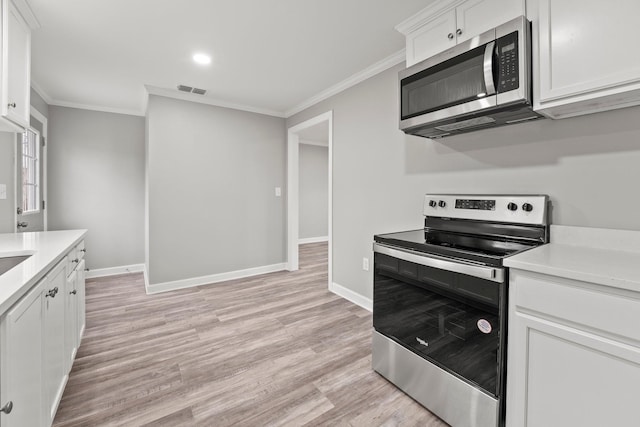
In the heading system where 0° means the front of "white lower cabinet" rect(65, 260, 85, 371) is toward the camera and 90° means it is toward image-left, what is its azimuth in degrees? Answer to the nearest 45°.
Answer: approximately 270°

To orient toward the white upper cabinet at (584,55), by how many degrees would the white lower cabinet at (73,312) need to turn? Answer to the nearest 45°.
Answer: approximately 45° to its right

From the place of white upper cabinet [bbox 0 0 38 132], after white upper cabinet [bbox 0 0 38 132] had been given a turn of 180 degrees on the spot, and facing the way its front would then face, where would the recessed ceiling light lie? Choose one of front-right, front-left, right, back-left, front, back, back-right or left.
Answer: back

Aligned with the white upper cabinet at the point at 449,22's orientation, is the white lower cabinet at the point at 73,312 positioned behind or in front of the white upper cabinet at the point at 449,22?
in front

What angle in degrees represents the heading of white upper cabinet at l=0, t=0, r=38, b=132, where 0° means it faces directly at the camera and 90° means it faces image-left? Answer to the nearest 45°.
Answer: approximately 270°

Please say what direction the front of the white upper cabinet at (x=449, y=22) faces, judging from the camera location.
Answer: facing the viewer and to the left of the viewer

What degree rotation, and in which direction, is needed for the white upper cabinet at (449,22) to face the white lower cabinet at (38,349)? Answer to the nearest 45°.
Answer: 0° — it already faces it

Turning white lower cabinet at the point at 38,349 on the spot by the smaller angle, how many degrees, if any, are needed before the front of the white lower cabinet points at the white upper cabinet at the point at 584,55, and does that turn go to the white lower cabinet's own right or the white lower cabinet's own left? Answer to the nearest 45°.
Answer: approximately 45° to the white lower cabinet's own right

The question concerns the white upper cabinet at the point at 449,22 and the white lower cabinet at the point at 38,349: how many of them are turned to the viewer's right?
1

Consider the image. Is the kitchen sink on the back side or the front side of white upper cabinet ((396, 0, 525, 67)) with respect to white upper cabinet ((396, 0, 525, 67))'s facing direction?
on the front side

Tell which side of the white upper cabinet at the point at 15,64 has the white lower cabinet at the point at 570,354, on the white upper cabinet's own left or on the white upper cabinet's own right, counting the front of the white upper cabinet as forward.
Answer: on the white upper cabinet's own right

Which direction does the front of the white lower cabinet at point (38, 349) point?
to the viewer's right

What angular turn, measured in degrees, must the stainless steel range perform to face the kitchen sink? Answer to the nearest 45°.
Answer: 0° — it already faces it
